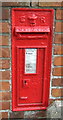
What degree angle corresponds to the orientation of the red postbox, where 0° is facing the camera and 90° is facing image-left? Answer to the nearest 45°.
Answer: approximately 0°
